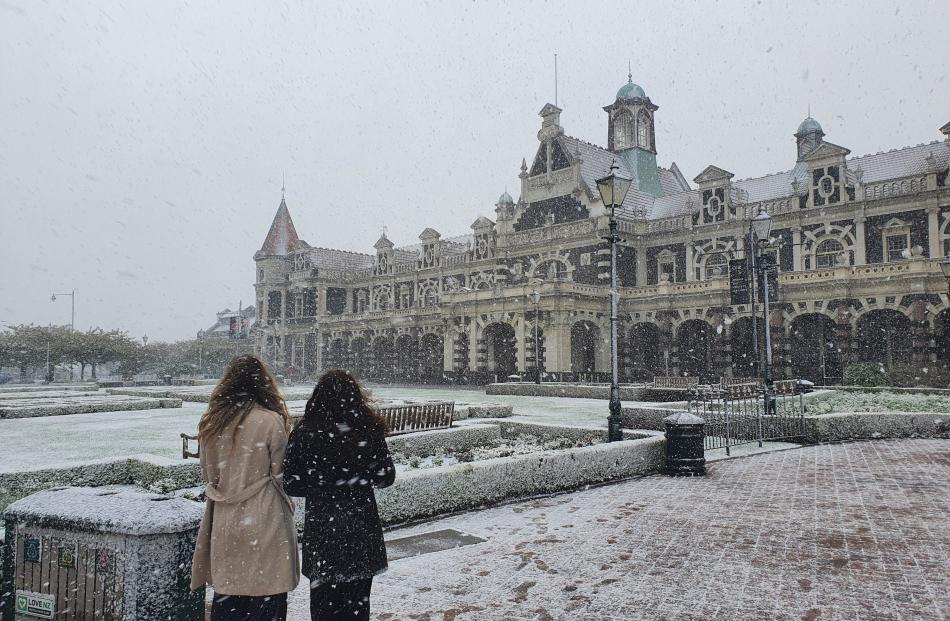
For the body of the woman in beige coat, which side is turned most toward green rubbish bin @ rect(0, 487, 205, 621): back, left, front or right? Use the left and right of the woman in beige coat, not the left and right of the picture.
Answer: left

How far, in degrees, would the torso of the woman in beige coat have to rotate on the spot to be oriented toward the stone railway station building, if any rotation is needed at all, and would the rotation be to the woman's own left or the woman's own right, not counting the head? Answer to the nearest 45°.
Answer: approximately 45° to the woman's own right

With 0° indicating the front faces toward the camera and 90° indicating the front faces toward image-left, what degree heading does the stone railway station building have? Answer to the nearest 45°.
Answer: approximately 45°

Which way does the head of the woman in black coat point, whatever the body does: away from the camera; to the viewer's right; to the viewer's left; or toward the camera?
away from the camera

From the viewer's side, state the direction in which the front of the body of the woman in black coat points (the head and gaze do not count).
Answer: away from the camera

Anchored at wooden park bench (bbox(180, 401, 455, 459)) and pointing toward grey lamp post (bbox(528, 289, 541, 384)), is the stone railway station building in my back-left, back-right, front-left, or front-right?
front-right

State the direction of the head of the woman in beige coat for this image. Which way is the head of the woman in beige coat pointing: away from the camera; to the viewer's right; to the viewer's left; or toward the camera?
away from the camera

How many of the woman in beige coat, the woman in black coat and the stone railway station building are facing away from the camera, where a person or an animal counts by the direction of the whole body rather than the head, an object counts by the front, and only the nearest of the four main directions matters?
2

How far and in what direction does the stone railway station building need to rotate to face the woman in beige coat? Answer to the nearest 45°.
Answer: approximately 45° to its left

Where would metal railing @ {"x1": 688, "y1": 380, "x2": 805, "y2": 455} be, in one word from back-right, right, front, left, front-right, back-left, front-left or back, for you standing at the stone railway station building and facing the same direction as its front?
front-left

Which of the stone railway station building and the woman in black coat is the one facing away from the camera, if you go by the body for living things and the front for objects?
the woman in black coat

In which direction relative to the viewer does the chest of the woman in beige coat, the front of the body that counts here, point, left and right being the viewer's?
facing away from the viewer

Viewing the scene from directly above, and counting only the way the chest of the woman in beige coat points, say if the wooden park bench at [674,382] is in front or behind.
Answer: in front

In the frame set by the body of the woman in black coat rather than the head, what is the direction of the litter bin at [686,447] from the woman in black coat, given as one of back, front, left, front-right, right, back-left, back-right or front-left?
front-right

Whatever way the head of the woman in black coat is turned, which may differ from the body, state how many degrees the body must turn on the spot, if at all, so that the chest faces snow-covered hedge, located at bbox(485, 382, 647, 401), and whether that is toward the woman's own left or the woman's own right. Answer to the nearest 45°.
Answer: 0° — they already face it
